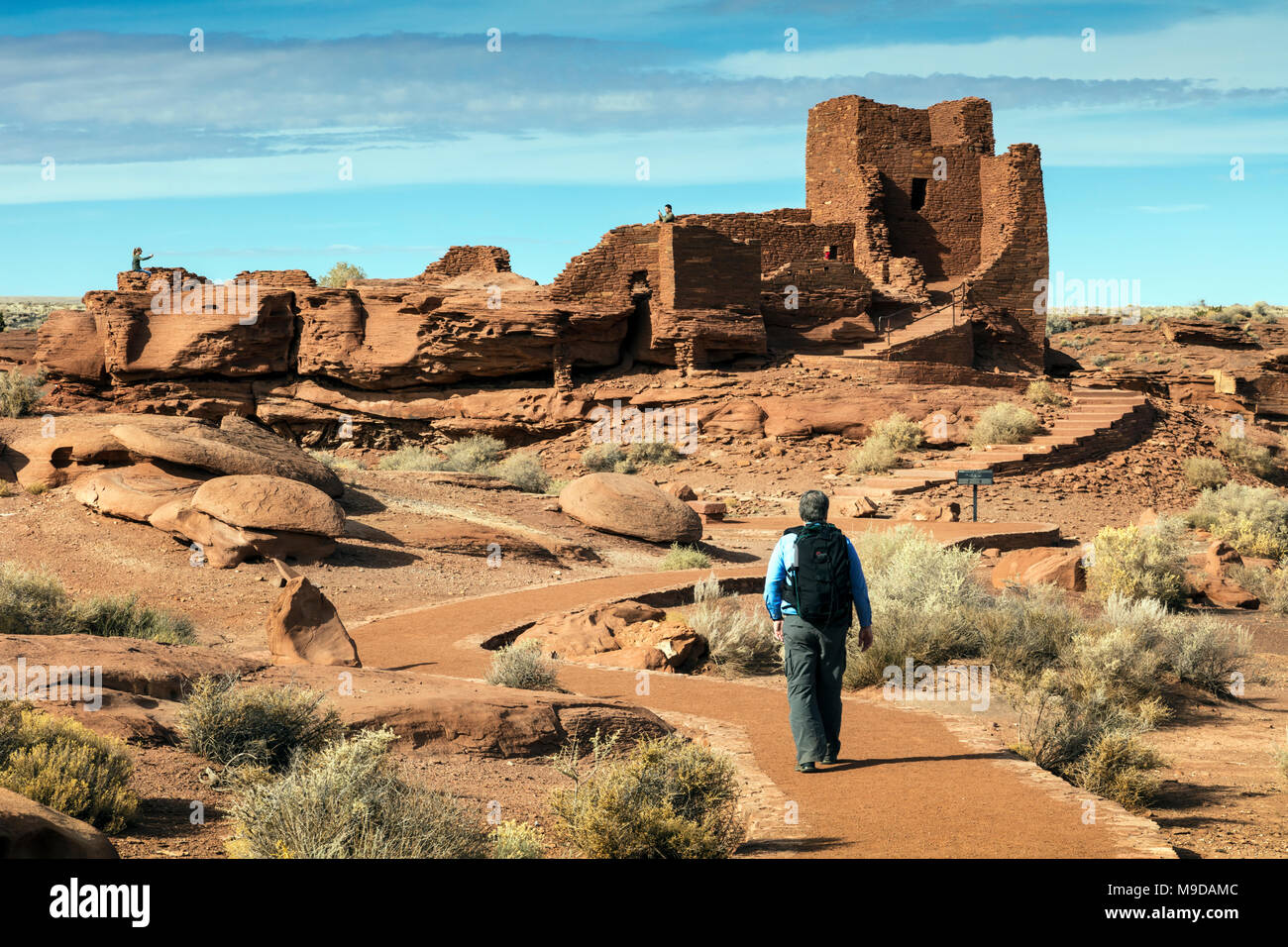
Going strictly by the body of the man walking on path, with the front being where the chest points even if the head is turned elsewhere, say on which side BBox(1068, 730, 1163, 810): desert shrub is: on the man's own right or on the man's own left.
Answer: on the man's own right

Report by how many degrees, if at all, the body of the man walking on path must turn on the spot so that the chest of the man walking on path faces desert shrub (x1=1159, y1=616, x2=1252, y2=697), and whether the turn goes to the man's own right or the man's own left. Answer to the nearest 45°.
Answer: approximately 45° to the man's own right

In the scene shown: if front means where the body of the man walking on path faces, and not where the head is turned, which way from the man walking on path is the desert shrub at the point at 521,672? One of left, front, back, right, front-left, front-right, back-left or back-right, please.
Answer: front-left

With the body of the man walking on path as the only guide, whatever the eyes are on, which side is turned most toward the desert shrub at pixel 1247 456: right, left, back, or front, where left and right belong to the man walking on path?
front

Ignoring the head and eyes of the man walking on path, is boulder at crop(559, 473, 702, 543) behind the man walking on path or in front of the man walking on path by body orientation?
in front

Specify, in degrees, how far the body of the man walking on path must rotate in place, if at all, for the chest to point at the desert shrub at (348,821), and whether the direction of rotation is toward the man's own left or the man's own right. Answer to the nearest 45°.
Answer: approximately 135° to the man's own left

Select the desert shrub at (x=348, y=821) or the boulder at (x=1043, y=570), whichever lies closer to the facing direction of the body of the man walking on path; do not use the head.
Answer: the boulder

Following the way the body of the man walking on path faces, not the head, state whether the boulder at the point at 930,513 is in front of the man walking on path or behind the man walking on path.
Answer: in front

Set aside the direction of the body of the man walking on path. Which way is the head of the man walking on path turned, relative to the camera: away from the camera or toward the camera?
away from the camera

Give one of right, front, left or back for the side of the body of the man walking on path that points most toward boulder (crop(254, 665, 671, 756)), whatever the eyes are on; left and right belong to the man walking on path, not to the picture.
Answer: left

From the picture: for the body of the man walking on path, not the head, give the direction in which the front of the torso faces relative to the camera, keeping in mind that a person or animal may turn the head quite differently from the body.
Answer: away from the camera
